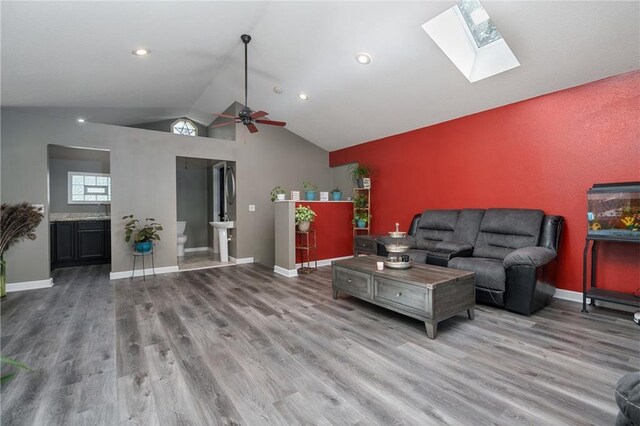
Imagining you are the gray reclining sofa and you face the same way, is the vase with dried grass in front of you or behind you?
in front

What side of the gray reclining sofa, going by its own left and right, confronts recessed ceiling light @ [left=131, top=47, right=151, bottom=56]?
front

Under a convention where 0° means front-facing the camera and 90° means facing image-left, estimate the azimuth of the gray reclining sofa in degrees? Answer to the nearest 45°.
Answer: approximately 45°

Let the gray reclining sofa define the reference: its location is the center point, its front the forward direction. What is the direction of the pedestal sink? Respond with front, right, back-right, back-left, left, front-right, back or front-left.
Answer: front-right

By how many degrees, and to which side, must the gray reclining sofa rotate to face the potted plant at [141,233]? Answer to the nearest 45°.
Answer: approximately 45° to its right

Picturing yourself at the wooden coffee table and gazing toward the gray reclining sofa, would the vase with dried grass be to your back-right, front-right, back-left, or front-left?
back-left

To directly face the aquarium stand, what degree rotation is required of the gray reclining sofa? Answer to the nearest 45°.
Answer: approximately 135° to its left

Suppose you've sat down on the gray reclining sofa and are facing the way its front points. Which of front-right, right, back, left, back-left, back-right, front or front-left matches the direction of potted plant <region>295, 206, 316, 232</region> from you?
front-right
